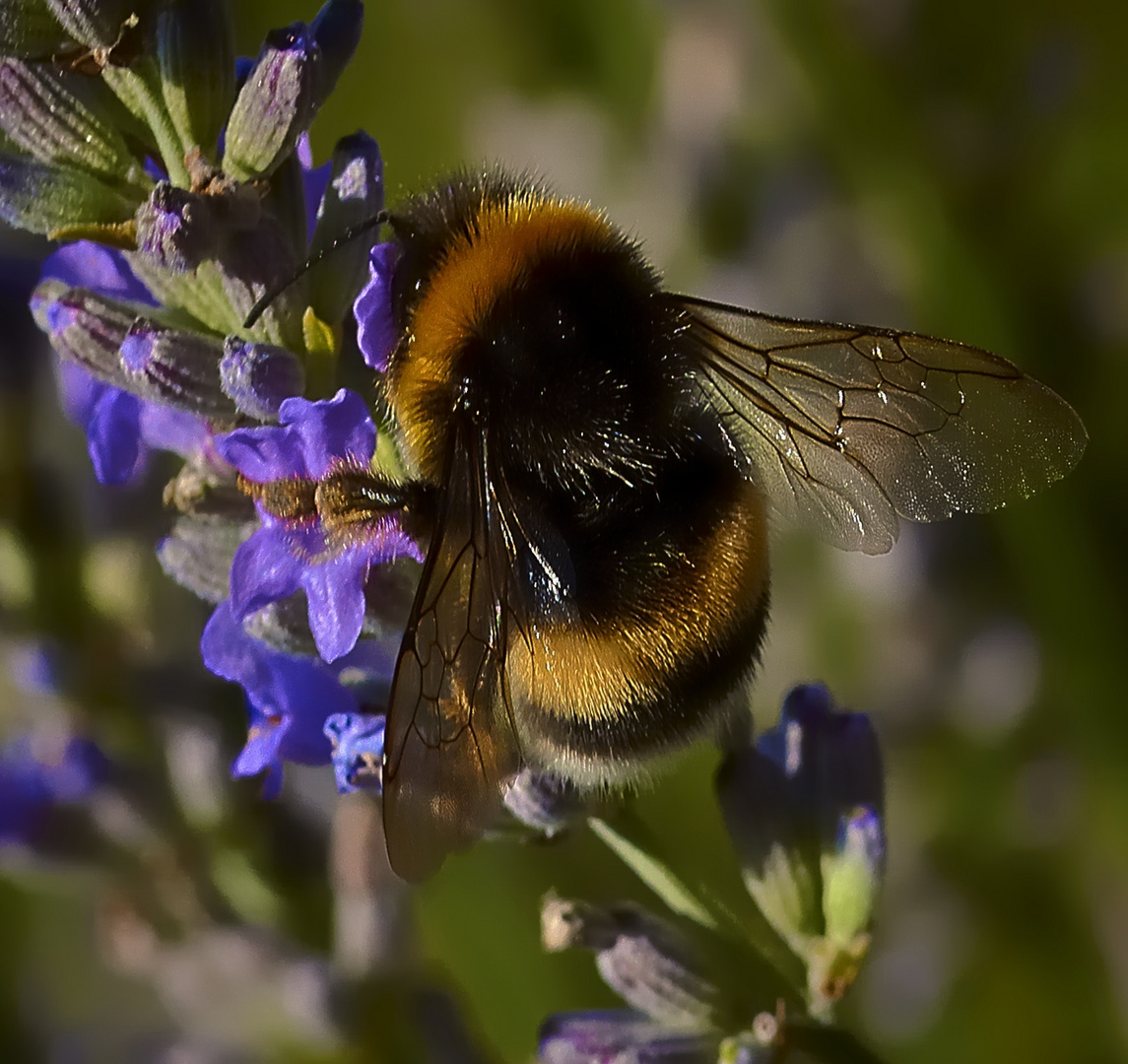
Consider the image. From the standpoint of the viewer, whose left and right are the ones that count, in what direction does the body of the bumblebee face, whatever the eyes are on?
facing away from the viewer and to the left of the viewer
